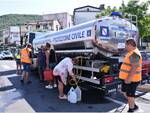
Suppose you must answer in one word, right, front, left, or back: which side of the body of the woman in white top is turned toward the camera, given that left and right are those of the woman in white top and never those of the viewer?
right

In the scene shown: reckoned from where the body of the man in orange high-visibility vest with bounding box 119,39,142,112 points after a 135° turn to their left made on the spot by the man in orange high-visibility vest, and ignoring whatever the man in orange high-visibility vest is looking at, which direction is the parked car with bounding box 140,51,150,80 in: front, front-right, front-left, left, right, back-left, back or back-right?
back-left

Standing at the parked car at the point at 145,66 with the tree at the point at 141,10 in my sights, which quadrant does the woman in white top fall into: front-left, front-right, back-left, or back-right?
back-left

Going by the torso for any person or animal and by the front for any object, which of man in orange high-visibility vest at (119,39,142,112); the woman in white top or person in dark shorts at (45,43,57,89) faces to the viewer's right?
the woman in white top

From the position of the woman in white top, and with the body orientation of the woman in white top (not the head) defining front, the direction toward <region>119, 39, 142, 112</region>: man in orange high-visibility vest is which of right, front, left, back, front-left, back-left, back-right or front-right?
front-right

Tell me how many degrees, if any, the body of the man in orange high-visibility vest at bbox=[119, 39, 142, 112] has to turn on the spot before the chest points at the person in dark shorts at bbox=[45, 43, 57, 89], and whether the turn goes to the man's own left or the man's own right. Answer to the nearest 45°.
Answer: approximately 45° to the man's own right

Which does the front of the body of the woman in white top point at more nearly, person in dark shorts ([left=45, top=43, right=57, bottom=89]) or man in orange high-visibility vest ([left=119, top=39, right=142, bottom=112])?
the man in orange high-visibility vest

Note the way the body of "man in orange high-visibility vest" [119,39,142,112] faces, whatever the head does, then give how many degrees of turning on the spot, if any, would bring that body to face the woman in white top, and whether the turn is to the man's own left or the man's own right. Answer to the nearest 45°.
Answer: approximately 45° to the man's own right

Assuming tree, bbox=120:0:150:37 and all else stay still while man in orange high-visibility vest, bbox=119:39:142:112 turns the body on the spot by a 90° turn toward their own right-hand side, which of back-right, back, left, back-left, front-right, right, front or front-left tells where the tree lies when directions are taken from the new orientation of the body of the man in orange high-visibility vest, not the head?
front

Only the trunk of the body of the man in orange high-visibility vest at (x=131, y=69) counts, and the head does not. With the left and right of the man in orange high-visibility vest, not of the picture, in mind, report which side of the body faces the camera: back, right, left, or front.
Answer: left

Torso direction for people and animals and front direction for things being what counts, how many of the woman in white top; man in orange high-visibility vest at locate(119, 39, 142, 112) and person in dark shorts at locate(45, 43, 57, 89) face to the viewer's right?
1
